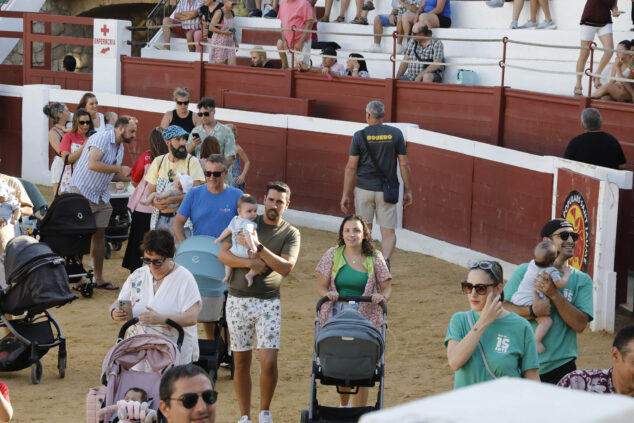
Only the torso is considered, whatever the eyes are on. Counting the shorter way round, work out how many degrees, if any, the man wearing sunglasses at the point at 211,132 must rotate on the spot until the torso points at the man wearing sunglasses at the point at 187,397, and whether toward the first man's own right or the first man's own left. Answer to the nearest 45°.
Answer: approximately 45° to the first man's own left

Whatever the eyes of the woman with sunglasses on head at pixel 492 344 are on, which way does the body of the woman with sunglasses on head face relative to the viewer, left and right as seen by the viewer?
facing the viewer and to the left of the viewer

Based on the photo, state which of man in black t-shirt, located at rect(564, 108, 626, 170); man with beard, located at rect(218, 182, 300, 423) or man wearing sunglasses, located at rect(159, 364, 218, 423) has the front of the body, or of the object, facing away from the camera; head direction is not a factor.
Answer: the man in black t-shirt

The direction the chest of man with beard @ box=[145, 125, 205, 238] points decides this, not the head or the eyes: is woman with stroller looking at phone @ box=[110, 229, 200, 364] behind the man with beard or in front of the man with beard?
in front

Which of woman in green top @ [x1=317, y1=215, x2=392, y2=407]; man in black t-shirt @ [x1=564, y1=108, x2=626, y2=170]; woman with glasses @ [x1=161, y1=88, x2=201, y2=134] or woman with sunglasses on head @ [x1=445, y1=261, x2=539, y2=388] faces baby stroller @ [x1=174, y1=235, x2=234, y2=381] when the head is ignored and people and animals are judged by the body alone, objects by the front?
the woman with glasses

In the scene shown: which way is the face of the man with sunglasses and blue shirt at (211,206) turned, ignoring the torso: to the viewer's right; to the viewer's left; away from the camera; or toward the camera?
toward the camera

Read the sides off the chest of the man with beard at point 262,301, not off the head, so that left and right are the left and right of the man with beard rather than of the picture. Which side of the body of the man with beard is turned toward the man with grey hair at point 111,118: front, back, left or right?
back

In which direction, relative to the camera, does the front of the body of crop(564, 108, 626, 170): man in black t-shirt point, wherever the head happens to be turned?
away from the camera

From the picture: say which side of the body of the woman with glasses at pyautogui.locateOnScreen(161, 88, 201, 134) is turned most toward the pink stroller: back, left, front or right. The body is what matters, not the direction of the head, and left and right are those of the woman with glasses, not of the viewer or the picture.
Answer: front

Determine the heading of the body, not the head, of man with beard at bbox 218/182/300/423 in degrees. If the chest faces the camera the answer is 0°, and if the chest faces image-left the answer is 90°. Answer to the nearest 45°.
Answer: approximately 0°

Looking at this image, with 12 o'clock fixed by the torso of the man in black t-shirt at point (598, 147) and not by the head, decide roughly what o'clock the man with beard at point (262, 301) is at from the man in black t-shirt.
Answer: The man with beard is roughly at 7 o'clock from the man in black t-shirt.

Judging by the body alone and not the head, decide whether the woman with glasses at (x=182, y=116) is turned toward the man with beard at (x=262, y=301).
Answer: yes

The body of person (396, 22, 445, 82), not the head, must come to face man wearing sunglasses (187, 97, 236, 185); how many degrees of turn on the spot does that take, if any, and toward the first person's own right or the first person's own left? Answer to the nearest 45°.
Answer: approximately 45° to the first person's own right

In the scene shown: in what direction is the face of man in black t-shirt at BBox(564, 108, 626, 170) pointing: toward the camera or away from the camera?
away from the camera

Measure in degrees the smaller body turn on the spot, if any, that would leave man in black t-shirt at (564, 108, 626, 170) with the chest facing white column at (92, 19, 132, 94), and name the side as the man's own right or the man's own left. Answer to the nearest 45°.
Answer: approximately 45° to the man's own left

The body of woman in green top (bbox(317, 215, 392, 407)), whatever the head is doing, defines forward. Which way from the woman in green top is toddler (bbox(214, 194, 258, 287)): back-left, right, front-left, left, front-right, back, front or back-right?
right

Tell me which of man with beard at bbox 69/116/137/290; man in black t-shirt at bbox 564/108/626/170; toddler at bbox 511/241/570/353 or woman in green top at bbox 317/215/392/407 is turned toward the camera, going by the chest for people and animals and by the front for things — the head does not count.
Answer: the woman in green top

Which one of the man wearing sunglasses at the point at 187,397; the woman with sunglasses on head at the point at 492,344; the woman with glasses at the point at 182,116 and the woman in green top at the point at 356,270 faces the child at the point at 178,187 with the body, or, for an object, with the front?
the woman with glasses
